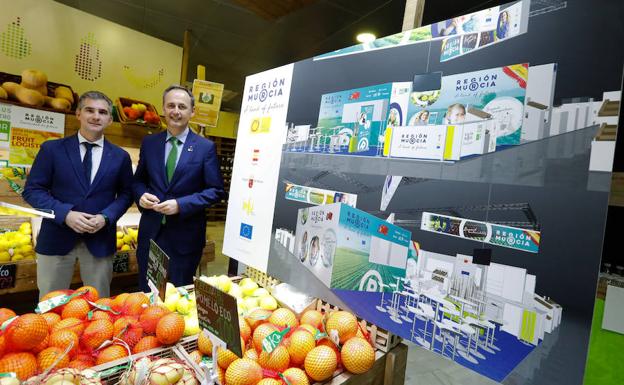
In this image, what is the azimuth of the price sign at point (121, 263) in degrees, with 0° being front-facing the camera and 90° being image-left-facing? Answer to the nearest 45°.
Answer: approximately 0°

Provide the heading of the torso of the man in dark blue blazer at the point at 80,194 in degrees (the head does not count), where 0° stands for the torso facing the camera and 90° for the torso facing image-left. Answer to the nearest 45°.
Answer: approximately 0°

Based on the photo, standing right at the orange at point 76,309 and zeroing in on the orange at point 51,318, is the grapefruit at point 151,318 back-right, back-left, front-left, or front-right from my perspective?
back-left

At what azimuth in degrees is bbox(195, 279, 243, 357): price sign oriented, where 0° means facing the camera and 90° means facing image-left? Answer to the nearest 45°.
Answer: approximately 45°
